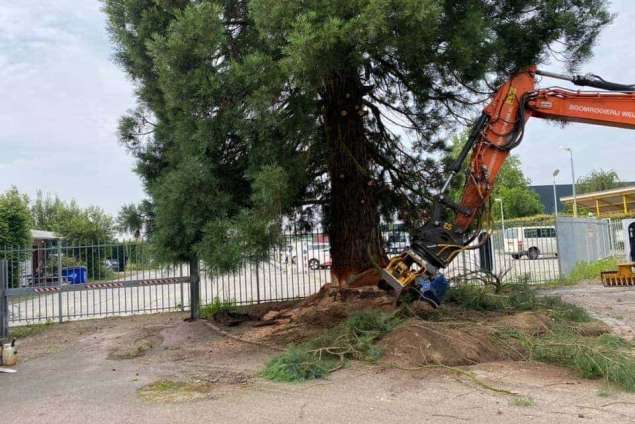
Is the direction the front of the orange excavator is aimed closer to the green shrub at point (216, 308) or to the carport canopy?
the green shrub

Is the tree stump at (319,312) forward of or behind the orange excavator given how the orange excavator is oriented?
forward

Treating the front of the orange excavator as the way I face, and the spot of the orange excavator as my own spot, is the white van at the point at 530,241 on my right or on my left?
on my right

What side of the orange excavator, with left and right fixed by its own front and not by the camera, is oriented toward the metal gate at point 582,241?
right

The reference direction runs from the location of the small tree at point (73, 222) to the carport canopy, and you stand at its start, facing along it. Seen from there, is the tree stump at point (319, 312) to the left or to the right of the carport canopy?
right

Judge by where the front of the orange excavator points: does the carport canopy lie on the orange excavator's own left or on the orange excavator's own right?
on the orange excavator's own right

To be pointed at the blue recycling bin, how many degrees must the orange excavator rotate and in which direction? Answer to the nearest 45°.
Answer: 0° — it already faces it

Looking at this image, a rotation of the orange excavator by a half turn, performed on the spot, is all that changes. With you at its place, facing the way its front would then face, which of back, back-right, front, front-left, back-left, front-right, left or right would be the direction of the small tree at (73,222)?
back-left

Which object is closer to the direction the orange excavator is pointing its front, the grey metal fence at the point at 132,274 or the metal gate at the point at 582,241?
the grey metal fence

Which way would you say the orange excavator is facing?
to the viewer's left
